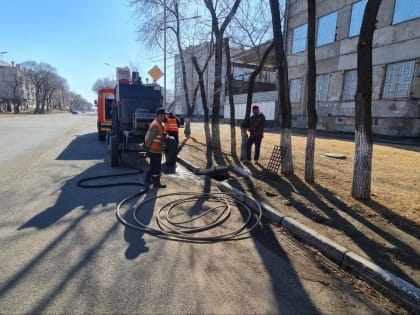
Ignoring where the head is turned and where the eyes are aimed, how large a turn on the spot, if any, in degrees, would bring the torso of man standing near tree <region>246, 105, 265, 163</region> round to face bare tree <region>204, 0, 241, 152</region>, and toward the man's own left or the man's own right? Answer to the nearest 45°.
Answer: approximately 135° to the man's own right

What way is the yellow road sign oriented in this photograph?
toward the camera

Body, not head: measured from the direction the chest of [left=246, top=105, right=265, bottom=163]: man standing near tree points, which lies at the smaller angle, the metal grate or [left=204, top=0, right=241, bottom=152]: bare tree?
the metal grate

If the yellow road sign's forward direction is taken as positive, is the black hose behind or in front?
in front

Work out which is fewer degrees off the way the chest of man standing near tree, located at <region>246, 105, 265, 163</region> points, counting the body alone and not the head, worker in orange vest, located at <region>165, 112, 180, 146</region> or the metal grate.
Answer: the metal grate

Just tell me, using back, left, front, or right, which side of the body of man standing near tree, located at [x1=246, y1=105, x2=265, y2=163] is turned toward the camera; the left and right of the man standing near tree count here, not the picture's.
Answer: front

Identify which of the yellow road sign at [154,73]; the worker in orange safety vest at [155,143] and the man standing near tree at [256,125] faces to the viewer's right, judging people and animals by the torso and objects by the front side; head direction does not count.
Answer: the worker in orange safety vest

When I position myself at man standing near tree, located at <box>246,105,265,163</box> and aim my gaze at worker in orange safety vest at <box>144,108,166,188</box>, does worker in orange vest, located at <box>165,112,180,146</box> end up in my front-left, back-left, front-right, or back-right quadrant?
front-right

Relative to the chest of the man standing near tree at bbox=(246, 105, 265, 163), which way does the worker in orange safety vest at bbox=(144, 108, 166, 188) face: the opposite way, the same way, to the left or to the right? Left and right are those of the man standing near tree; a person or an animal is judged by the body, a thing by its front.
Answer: to the left

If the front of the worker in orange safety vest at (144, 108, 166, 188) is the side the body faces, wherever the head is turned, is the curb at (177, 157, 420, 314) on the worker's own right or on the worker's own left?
on the worker's own right

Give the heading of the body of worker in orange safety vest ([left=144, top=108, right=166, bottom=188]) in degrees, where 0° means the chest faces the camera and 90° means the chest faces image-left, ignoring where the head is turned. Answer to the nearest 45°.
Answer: approximately 270°

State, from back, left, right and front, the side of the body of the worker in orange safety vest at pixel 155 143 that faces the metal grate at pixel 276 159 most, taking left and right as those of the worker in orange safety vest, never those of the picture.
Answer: front

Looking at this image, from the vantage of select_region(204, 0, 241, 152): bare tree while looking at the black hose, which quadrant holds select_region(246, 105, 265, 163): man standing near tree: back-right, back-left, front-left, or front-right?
front-left
